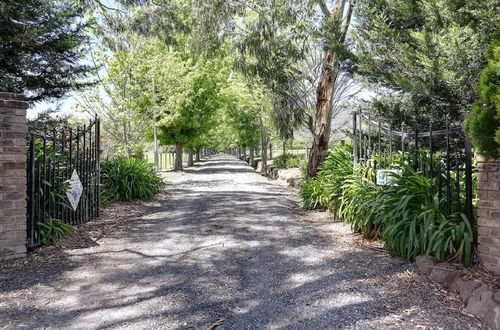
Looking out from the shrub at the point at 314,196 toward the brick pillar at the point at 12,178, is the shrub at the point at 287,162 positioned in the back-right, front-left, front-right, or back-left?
back-right

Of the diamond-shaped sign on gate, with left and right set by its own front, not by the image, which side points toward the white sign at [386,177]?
front

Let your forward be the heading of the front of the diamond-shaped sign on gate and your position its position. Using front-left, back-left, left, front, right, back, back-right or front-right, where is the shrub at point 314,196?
front-left

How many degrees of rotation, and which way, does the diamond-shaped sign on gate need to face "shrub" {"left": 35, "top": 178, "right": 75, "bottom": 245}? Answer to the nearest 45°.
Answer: approximately 90° to its right

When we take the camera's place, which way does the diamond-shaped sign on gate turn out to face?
facing the viewer and to the right of the viewer

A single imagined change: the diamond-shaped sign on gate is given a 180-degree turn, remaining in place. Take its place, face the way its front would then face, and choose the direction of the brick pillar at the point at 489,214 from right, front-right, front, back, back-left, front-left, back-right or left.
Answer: back

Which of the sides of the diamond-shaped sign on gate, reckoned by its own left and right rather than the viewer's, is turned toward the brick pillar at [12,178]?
right

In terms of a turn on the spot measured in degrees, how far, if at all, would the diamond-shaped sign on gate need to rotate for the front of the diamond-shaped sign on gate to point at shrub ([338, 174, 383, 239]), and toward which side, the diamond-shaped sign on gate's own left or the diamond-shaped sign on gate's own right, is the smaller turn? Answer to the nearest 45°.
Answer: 0° — it already faces it

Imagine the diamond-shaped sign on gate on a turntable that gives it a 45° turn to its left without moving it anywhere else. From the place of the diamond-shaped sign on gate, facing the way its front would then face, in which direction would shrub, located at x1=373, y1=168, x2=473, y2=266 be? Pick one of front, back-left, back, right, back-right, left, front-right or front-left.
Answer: front-right

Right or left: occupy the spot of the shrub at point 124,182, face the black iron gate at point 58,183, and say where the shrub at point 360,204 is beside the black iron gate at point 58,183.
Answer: left

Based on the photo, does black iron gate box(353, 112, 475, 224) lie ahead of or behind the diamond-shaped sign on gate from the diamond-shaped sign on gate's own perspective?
ahead

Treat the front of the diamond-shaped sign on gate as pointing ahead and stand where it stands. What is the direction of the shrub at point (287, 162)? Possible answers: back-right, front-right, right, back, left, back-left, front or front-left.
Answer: left
